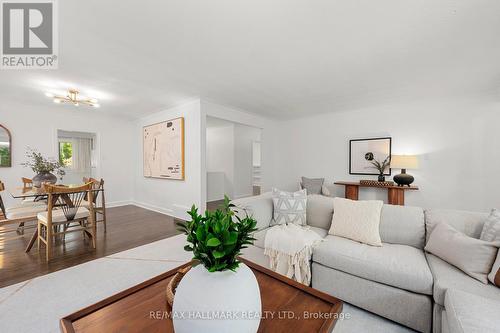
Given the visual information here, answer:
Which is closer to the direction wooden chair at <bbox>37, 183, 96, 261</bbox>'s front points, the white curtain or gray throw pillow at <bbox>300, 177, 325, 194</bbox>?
the white curtain

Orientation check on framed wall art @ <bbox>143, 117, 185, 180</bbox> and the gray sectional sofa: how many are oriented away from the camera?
0

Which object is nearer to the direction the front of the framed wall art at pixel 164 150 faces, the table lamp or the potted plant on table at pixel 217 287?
the potted plant on table

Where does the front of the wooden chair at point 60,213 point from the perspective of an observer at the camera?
facing away from the viewer and to the left of the viewer

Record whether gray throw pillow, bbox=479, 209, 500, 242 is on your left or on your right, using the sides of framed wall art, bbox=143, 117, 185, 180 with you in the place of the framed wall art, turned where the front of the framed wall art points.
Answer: on your left

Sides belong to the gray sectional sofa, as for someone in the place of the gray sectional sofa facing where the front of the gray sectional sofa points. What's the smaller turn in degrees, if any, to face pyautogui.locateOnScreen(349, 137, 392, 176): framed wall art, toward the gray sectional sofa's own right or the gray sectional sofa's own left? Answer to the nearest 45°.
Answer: approximately 135° to the gray sectional sofa's own right

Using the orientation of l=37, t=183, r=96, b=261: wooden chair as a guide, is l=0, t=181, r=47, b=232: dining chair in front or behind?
in front

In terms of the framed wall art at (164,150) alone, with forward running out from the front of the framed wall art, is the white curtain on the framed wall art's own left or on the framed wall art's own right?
on the framed wall art's own right

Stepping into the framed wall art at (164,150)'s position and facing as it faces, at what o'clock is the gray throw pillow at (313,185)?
The gray throw pillow is roughly at 8 o'clock from the framed wall art.

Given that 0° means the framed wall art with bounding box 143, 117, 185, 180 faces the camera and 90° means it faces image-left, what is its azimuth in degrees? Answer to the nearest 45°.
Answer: approximately 45°

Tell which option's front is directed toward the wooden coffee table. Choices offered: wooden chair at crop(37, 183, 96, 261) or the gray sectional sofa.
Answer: the gray sectional sofa

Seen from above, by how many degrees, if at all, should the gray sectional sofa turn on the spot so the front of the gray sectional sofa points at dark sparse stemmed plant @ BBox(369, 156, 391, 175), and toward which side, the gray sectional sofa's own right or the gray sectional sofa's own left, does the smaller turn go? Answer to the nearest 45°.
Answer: approximately 135° to the gray sectional sofa's own right

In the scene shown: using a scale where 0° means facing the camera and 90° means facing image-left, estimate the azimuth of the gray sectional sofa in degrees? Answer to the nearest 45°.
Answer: approximately 45°
